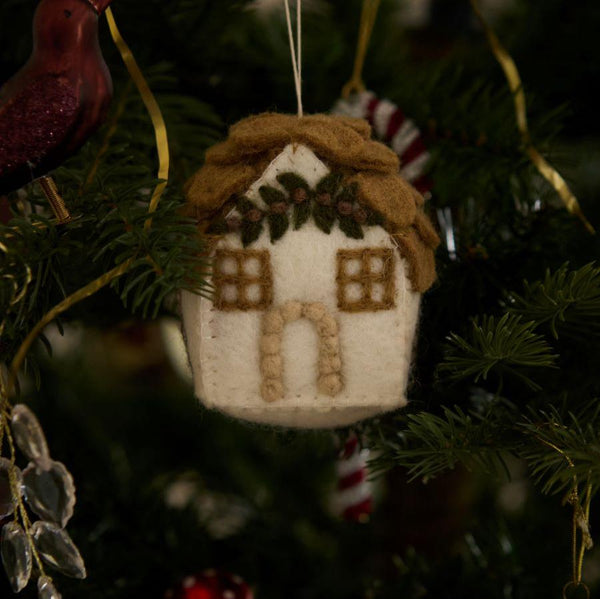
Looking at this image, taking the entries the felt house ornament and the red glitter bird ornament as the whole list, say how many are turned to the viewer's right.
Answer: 1

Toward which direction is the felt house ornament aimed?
toward the camera

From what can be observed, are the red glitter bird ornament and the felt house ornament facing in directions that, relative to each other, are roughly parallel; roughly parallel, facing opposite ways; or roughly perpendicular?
roughly perpendicular

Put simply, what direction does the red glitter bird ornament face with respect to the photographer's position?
facing to the right of the viewer
